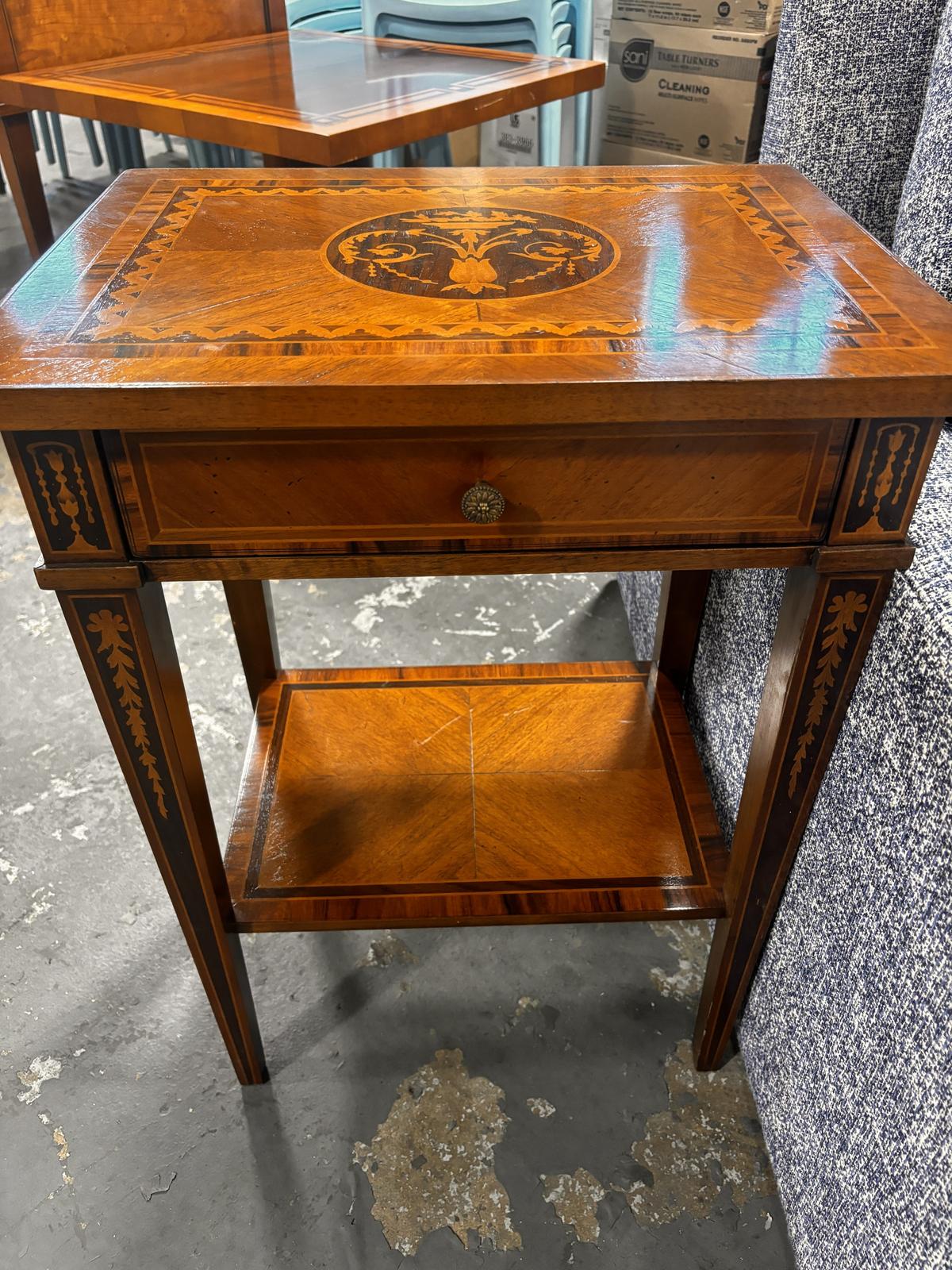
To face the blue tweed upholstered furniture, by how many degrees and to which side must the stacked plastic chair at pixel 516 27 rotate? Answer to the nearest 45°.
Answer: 0° — it already faces it

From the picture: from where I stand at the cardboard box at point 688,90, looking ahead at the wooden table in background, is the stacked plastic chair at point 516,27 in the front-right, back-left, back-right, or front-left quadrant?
front-right

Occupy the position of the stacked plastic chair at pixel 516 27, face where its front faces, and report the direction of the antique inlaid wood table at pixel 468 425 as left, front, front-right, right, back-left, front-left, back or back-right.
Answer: front

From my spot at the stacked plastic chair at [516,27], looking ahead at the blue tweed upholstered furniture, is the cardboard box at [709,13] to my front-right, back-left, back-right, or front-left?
front-left

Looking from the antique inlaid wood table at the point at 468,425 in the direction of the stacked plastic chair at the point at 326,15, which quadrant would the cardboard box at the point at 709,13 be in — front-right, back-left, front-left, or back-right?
front-right

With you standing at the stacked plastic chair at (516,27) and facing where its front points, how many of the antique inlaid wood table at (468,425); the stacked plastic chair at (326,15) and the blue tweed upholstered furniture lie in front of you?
2

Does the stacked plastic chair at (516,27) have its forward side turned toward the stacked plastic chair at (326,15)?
no

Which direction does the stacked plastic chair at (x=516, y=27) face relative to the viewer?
toward the camera

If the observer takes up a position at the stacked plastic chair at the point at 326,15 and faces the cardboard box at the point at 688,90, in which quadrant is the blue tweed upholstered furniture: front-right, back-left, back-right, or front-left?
front-right

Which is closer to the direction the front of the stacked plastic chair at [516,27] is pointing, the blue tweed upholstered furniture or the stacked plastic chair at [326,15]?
the blue tweed upholstered furniture

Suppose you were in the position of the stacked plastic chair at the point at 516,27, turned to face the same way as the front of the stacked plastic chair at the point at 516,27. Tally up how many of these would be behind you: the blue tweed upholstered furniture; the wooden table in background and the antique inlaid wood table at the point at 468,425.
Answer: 0

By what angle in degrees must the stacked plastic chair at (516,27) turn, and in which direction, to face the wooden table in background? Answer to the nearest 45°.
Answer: approximately 45° to its right
